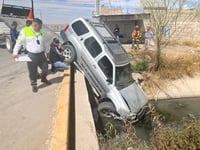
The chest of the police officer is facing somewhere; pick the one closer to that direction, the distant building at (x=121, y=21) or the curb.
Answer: the curb

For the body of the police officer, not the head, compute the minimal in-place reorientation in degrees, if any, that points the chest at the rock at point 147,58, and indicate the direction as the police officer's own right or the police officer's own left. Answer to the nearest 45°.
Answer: approximately 90° to the police officer's own left

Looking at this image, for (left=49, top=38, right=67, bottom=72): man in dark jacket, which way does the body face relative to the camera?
to the viewer's right

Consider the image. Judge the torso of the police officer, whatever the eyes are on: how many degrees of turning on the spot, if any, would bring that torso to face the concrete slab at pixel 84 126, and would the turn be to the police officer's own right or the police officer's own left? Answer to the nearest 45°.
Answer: approximately 45° to the police officer's own right

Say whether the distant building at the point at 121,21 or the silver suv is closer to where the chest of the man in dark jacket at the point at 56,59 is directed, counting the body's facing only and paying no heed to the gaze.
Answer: the silver suv

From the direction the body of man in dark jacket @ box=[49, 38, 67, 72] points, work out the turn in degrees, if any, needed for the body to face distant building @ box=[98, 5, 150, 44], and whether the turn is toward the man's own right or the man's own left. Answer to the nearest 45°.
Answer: approximately 90° to the man's own left

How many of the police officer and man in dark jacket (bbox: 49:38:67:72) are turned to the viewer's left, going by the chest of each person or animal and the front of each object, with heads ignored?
0

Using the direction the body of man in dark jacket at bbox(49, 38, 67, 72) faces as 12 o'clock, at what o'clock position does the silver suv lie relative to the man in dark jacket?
The silver suv is roughly at 1 o'clock from the man in dark jacket.

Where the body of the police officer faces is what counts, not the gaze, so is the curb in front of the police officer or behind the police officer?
in front

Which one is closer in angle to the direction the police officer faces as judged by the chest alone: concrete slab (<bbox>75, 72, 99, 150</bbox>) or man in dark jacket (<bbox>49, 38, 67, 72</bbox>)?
the concrete slab

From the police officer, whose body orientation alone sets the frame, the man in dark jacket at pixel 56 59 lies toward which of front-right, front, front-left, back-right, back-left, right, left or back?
back-left
